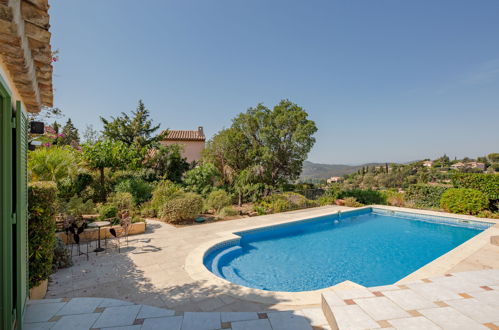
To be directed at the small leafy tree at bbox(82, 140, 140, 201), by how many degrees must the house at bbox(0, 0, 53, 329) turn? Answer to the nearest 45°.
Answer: approximately 90° to its left

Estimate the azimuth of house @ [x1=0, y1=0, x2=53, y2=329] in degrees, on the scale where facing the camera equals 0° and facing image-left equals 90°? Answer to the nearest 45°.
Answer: approximately 270°
